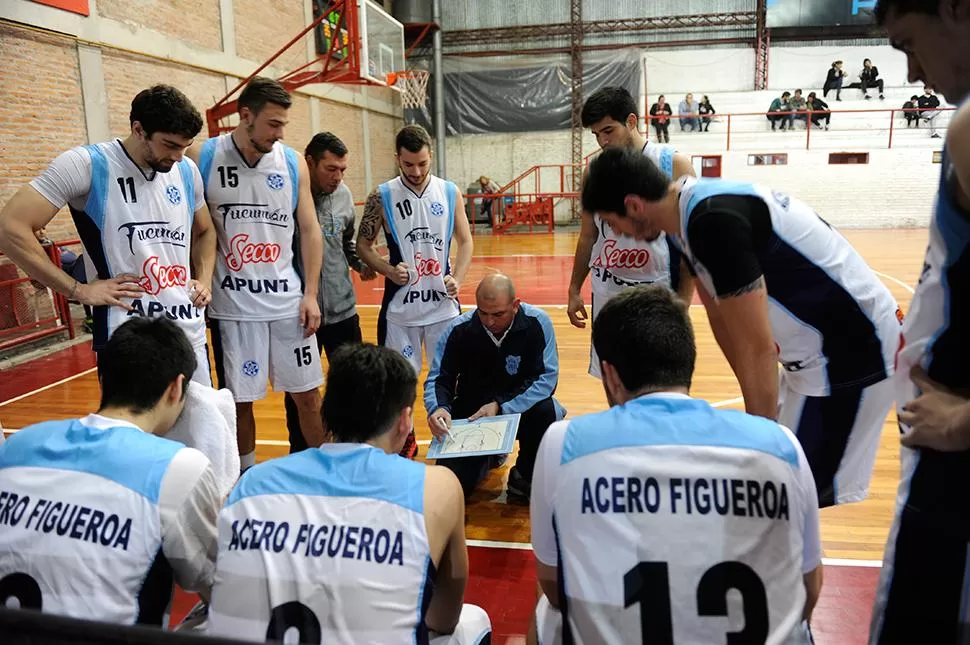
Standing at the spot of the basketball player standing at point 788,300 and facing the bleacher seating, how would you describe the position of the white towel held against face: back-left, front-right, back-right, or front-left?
back-left

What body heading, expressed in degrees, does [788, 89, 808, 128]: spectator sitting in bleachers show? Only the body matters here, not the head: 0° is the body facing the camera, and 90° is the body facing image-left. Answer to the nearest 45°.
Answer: approximately 0°

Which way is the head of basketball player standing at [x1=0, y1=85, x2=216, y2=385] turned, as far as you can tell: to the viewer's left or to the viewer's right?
to the viewer's right

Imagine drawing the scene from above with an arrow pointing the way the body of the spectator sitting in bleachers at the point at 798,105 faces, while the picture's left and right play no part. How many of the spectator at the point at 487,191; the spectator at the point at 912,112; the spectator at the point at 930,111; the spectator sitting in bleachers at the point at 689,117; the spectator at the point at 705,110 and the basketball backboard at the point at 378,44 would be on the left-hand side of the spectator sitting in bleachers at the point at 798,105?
2

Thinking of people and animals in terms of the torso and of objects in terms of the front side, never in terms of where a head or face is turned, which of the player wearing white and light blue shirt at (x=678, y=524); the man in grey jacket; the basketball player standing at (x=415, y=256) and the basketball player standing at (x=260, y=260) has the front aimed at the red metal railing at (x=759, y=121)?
the player wearing white and light blue shirt

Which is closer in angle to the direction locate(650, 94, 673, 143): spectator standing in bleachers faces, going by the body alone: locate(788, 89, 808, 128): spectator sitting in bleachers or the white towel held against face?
the white towel held against face

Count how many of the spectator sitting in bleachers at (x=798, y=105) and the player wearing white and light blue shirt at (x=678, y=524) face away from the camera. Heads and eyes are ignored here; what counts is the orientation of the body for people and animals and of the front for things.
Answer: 1

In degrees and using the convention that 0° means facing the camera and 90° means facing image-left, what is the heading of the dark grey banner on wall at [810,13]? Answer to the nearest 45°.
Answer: approximately 0°

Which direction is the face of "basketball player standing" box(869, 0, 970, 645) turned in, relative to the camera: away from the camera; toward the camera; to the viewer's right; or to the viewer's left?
to the viewer's left

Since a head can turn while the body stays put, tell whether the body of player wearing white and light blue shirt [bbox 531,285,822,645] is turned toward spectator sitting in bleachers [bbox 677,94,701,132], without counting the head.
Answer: yes
